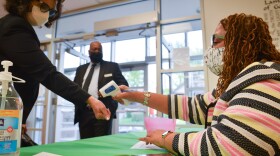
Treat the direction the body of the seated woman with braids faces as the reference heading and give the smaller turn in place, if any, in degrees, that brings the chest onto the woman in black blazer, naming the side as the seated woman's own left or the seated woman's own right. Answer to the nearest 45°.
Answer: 0° — they already face them

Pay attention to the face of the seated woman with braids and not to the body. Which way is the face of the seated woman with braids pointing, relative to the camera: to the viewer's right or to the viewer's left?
to the viewer's left

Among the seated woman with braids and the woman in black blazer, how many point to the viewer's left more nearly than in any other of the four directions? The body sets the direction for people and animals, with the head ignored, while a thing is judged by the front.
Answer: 1

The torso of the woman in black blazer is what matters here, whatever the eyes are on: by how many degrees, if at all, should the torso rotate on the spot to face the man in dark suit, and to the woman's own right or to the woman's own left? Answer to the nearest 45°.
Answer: approximately 90° to the woman's own left

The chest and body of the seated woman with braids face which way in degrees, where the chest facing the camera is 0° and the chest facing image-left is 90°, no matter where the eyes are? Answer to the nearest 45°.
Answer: approximately 90°

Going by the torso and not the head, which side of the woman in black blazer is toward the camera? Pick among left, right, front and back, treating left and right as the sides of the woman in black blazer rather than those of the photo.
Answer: right
